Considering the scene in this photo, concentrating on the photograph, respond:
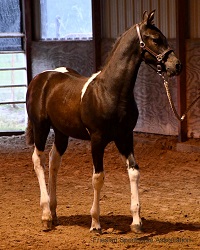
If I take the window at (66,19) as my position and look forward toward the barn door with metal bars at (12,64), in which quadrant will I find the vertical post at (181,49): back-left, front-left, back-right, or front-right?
back-left

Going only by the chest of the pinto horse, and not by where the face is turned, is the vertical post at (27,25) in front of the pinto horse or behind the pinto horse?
behind

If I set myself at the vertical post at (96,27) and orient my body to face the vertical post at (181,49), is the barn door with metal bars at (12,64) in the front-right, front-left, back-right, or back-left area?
back-right

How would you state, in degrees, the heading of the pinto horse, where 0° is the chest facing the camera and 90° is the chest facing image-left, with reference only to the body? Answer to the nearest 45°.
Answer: approximately 315°

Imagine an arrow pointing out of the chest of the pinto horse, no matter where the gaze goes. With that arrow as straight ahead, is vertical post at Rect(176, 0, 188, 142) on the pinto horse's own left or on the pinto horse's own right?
on the pinto horse's own left

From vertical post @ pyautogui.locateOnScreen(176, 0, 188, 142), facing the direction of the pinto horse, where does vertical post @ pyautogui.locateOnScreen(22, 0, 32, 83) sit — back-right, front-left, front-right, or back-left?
front-right

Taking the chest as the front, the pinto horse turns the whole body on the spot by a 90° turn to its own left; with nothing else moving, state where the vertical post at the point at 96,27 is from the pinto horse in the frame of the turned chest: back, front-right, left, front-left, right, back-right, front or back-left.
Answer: front-left

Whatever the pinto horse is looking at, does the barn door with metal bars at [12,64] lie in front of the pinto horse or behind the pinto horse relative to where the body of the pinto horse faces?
behind

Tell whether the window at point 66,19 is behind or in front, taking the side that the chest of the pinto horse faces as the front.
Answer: behind
